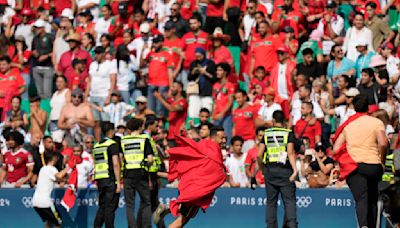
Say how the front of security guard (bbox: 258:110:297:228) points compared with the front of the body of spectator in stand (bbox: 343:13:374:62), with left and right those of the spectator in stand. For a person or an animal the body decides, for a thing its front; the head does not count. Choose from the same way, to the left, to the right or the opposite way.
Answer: the opposite way

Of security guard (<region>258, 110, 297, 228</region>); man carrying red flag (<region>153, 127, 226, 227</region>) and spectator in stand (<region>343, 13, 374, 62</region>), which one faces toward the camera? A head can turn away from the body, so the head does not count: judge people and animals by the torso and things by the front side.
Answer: the spectator in stand

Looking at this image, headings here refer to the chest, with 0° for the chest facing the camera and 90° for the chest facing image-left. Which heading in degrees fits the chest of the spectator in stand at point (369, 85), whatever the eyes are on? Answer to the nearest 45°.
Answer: approximately 45°

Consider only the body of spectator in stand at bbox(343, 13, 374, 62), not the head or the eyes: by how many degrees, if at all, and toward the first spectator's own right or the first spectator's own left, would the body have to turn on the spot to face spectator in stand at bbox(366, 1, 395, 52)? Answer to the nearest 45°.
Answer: approximately 135° to the first spectator's own left

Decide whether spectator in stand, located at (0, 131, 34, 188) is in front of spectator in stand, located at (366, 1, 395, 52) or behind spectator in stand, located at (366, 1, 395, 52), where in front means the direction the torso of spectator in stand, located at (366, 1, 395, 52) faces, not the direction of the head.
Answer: in front

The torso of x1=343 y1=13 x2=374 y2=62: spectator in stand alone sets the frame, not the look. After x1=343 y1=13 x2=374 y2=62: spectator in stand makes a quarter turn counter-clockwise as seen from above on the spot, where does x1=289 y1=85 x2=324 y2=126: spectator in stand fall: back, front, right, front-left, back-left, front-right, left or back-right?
back-right
